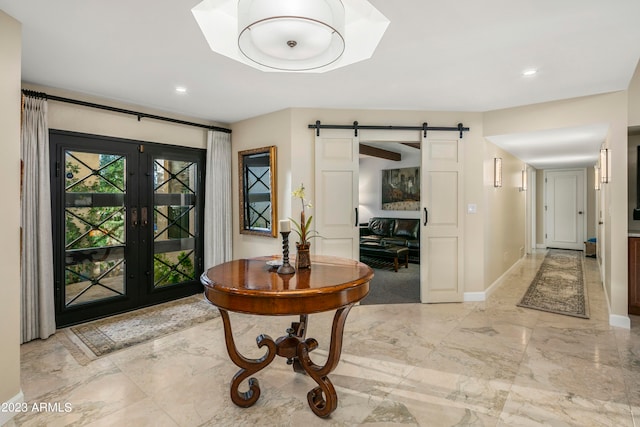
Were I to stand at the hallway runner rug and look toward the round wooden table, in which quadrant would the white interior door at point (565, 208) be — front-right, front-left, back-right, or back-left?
back-right

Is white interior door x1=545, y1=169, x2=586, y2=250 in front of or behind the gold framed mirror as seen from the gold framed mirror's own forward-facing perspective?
behind

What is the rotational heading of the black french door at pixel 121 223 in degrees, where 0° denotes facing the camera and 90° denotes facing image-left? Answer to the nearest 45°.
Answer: approximately 315°

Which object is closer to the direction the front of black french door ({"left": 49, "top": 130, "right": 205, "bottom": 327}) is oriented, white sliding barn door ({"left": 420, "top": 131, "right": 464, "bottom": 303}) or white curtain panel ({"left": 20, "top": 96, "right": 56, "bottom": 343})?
the white sliding barn door

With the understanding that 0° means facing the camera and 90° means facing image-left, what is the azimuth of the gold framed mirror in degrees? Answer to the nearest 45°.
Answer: approximately 45°

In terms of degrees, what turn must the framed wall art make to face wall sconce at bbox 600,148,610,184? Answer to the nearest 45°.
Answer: approximately 90° to its left

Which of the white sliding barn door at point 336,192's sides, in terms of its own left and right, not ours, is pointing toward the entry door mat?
right

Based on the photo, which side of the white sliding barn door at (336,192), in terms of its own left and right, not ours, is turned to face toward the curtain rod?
right
